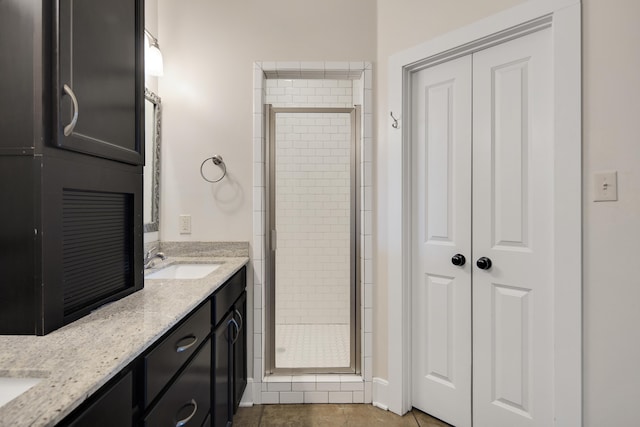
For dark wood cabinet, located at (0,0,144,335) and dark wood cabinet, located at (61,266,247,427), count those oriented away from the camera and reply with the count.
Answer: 0

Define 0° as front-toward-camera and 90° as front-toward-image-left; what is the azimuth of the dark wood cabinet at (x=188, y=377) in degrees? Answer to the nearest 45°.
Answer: approximately 315°

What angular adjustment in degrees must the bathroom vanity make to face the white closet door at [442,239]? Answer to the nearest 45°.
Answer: approximately 45° to its left

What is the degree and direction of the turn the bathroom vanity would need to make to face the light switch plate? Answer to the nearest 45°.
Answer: approximately 45° to its left

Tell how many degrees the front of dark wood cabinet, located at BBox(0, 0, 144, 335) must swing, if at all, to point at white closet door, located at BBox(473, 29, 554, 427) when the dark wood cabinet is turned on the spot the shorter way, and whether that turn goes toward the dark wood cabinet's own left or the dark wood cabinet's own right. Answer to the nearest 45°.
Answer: approximately 45° to the dark wood cabinet's own left

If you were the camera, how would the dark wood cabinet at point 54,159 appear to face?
facing the viewer and to the right of the viewer
